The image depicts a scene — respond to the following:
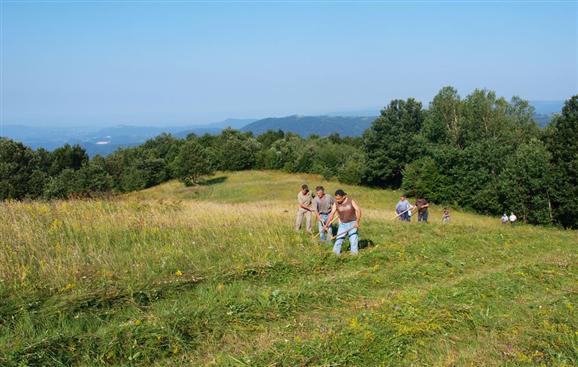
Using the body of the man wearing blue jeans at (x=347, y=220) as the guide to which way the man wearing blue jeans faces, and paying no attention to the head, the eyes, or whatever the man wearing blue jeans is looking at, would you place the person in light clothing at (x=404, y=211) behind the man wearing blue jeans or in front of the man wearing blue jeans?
behind

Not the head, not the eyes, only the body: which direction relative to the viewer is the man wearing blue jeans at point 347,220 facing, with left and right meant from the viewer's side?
facing the viewer and to the left of the viewer

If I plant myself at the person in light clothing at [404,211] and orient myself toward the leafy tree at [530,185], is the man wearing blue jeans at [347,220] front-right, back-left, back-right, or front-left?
back-right

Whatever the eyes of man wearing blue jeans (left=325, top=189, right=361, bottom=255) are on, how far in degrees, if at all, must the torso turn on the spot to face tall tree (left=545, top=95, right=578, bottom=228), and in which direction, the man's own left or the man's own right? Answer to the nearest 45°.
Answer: approximately 180°

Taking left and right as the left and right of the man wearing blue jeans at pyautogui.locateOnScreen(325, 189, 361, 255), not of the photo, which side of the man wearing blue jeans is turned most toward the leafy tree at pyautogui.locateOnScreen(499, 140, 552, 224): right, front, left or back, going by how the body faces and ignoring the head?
back
